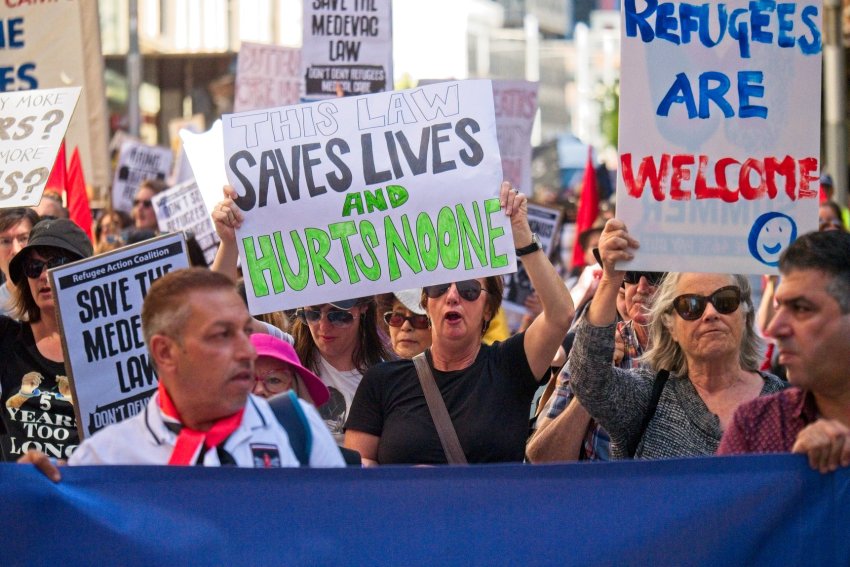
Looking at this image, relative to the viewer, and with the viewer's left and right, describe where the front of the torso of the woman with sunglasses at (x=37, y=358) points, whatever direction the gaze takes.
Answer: facing the viewer

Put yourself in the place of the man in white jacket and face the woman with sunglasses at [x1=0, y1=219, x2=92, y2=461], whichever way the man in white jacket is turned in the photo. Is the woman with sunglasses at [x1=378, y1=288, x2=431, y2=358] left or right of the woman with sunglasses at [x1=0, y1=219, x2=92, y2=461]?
right

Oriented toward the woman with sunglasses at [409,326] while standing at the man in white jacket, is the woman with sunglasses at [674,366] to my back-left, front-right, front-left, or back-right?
front-right

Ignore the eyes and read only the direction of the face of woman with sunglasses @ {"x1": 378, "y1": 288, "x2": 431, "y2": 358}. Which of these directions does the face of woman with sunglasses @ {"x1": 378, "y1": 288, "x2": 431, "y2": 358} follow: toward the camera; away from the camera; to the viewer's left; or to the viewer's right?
toward the camera

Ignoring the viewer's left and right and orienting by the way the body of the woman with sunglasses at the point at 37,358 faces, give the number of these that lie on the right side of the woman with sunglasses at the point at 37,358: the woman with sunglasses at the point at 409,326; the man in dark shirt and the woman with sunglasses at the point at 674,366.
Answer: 0

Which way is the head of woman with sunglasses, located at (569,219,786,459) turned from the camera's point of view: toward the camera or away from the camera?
toward the camera

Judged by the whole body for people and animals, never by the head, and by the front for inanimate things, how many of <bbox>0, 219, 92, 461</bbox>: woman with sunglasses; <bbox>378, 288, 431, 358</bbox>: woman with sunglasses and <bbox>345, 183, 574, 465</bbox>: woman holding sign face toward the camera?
3

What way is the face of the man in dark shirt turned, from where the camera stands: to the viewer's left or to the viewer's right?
to the viewer's left

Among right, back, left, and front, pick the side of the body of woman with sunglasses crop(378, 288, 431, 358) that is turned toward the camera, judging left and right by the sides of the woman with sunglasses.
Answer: front

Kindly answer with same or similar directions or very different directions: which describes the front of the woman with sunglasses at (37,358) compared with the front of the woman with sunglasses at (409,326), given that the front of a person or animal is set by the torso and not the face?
same or similar directions

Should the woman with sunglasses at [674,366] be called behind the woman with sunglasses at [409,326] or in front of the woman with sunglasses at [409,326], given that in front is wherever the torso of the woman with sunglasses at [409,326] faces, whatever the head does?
in front

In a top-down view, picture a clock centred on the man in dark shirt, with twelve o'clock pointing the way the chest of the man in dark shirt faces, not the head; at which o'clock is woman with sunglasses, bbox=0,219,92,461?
The woman with sunglasses is roughly at 2 o'clock from the man in dark shirt.

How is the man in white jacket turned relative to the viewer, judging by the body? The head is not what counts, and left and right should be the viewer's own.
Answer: facing the viewer and to the right of the viewer

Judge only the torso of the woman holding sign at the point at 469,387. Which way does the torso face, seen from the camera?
toward the camera

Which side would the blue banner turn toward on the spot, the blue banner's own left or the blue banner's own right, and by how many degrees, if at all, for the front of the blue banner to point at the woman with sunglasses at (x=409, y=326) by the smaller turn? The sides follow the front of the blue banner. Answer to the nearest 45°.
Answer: approximately 180°

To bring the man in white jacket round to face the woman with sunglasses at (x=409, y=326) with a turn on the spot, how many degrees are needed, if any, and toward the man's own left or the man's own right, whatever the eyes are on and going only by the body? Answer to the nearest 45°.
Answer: approximately 135° to the man's own left
